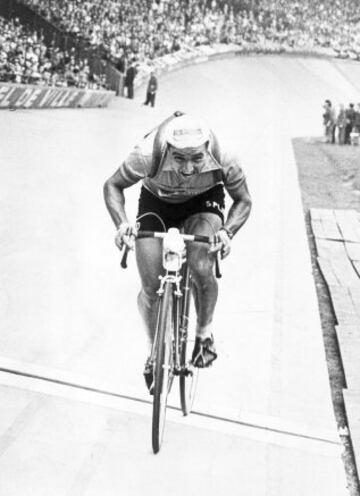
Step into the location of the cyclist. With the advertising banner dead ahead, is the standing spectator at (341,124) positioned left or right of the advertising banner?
right

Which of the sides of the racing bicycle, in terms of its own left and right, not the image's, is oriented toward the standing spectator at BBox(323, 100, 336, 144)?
back

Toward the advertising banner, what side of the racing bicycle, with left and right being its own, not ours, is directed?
back

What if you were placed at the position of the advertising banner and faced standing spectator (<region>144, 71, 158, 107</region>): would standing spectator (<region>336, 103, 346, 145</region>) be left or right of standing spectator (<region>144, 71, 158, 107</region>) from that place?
right

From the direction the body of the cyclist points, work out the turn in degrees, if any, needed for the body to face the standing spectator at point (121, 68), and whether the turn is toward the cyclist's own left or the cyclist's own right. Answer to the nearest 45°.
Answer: approximately 180°

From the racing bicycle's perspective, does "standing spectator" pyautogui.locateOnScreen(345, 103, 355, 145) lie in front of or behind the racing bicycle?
behind

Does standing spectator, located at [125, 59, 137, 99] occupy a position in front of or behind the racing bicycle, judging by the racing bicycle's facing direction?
behind

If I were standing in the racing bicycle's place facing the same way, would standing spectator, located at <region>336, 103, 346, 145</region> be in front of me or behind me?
behind

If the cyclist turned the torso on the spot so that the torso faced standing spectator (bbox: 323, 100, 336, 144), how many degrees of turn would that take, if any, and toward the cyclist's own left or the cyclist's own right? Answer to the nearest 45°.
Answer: approximately 180°

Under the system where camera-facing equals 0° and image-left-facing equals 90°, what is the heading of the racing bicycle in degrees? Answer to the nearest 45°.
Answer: approximately 0°

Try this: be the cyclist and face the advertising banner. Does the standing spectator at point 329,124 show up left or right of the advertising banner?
right

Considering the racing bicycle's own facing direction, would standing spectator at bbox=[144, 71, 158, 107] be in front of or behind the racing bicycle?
behind
